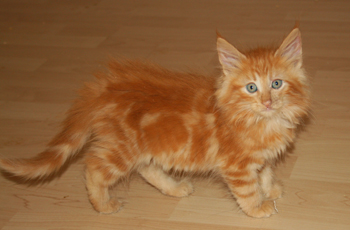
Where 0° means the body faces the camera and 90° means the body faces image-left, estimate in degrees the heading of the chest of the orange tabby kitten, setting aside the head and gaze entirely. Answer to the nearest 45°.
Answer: approximately 270°
